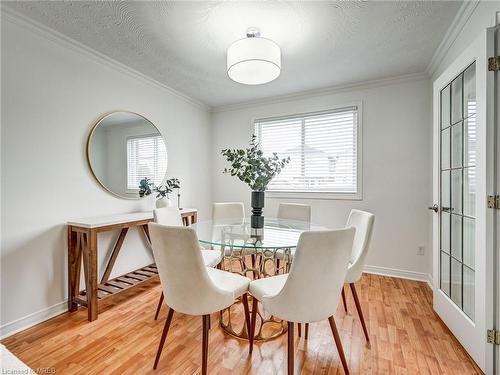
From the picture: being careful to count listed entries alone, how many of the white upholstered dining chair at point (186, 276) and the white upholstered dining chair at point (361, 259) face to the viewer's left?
1

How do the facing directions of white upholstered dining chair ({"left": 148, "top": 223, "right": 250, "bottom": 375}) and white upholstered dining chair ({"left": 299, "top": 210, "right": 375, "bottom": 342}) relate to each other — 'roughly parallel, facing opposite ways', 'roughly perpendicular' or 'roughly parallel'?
roughly perpendicular

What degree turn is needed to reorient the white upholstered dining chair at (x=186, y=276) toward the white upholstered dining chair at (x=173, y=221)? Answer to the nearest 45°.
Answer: approximately 45° to its left

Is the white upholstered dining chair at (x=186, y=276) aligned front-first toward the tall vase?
yes

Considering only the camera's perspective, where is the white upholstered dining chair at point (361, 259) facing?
facing to the left of the viewer

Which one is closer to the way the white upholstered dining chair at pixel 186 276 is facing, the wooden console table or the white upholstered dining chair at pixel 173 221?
the white upholstered dining chair

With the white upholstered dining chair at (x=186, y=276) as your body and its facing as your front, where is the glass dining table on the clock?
The glass dining table is roughly at 12 o'clock from the white upholstered dining chair.

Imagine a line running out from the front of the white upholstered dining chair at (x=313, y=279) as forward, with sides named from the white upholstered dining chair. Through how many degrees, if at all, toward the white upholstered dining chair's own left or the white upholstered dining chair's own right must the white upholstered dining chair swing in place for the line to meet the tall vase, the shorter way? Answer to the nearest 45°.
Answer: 0° — it already faces it

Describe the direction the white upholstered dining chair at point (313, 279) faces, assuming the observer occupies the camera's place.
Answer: facing away from the viewer and to the left of the viewer

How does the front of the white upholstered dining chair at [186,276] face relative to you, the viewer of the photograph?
facing away from the viewer and to the right of the viewer

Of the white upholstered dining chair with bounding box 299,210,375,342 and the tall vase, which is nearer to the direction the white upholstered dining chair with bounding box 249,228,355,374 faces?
the tall vase
